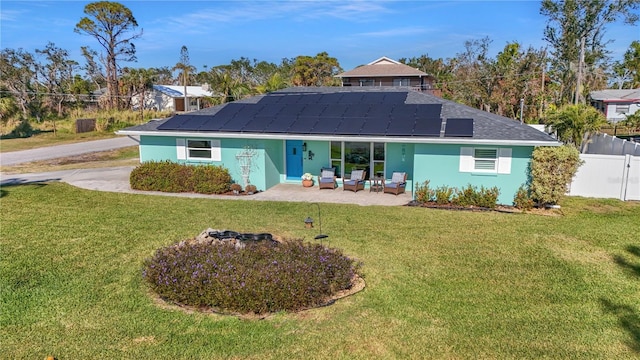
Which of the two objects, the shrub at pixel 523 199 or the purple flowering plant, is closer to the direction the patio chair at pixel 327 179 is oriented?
the purple flowering plant

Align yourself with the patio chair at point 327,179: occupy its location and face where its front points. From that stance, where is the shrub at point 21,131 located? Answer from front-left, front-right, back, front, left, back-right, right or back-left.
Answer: back-right

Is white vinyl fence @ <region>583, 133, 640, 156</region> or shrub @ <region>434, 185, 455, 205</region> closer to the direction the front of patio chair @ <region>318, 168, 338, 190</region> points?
the shrub

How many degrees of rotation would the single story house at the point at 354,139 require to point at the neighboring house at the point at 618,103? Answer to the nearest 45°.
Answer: approximately 135° to its left

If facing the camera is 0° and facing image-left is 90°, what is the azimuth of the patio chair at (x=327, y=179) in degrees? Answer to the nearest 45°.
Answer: approximately 0°

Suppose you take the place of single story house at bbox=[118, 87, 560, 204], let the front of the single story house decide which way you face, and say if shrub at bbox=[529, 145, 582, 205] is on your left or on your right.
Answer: on your left

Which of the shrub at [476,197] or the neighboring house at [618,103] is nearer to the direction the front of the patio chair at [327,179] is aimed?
the shrub

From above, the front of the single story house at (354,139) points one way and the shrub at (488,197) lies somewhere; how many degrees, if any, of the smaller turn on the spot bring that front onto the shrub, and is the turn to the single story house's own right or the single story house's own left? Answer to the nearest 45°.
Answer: approximately 45° to the single story house's own left

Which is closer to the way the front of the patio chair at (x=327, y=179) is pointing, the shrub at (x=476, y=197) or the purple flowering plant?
the purple flowering plant

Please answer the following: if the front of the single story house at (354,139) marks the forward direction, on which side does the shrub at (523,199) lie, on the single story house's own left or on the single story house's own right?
on the single story house's own left

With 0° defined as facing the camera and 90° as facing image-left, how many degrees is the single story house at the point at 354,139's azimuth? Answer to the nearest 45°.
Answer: approximately 0°

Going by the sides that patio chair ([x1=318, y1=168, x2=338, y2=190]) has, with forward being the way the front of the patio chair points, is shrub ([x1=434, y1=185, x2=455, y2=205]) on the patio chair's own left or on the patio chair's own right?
on the patio chair's own left

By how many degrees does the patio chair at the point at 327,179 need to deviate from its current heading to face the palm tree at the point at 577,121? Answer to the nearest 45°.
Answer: approximately 90° to its left
